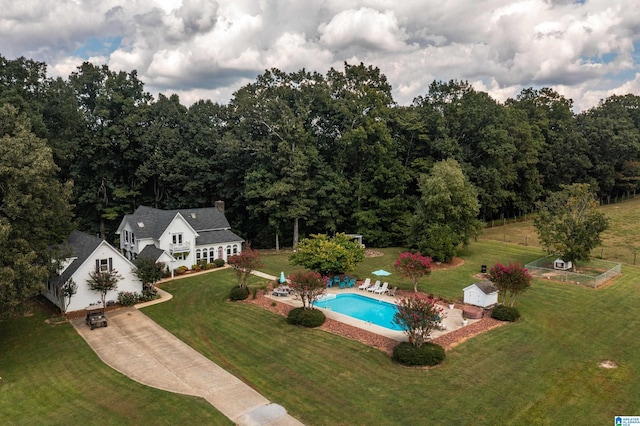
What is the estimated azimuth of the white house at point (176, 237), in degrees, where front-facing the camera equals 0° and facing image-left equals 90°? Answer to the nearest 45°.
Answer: approximately 315°

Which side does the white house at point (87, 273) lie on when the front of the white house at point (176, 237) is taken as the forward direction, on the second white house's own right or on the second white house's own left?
on the second white house's own right

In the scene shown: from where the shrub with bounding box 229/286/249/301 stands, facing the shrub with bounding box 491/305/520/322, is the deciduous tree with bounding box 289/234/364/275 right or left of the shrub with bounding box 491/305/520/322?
left
